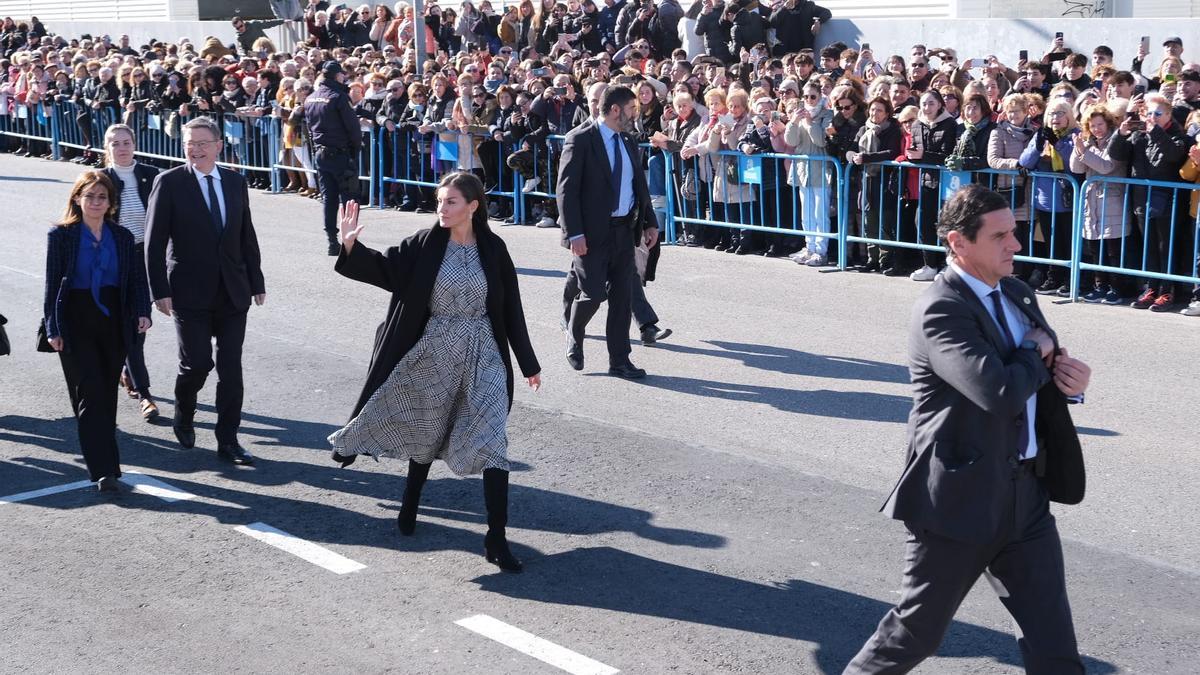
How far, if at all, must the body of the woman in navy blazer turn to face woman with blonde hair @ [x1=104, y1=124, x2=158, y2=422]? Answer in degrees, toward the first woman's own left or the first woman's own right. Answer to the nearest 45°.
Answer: approximately 180°

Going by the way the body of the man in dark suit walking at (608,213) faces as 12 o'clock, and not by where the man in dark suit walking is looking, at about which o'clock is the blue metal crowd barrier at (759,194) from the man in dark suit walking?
The blue metal crowd barrier is roughly at 8 o'clock from the man in dark suit walking.

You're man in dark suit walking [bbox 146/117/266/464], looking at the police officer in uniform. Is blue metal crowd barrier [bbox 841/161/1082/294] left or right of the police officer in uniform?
right

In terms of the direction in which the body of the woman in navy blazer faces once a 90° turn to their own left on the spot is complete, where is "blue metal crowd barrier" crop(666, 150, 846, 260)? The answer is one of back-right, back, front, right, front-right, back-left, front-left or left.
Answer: front-left

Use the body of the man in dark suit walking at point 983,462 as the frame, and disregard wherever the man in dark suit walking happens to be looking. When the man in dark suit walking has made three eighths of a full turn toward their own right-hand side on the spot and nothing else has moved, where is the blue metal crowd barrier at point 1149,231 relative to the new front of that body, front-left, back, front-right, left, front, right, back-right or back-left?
right

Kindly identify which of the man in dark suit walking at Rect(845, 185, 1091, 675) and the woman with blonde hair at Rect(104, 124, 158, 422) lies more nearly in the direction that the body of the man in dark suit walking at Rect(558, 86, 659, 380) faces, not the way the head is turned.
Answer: the man in dark suit walking

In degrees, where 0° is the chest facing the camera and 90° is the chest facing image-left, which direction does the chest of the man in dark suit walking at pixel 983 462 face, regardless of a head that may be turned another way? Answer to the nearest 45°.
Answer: approximately 315°
